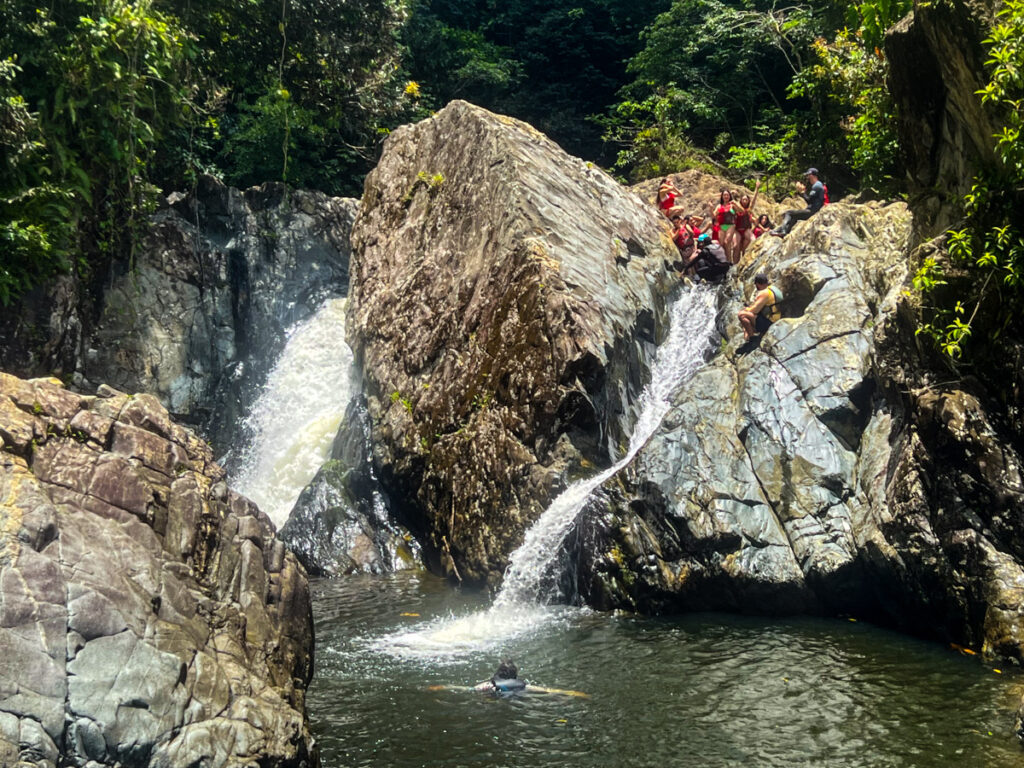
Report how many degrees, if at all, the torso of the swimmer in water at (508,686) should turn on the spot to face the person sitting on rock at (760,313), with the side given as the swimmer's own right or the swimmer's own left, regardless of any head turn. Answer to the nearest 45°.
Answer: approximately 45° to the swimmer's own right

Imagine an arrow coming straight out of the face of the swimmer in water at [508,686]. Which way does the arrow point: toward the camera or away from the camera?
away from the camera

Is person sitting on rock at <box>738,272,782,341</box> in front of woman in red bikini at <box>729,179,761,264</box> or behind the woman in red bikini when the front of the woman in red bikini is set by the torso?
in front

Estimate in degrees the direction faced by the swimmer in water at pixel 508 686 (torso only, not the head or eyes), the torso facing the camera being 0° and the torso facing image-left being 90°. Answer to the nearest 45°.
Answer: approximately 180°

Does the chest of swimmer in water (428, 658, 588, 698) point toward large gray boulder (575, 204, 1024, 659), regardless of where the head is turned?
no

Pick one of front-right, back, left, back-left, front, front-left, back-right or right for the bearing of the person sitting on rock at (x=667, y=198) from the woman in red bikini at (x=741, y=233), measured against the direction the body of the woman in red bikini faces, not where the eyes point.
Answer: back-right

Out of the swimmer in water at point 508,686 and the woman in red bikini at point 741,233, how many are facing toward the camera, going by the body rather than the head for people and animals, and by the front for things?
1

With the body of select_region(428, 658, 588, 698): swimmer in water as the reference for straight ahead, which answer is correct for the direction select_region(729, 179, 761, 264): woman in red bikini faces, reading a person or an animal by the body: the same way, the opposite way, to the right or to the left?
the opposite way

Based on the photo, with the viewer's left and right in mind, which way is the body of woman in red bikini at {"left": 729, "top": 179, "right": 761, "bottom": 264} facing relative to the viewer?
facing the viewer

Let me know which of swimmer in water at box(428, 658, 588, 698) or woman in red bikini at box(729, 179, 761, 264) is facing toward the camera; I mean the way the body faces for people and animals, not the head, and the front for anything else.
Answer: the woman in red bikini

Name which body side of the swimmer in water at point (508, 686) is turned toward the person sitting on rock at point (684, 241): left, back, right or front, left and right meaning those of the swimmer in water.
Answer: front

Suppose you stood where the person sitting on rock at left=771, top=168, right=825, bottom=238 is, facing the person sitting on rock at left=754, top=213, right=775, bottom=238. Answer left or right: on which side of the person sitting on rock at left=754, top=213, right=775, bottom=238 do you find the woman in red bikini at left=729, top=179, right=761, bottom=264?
left

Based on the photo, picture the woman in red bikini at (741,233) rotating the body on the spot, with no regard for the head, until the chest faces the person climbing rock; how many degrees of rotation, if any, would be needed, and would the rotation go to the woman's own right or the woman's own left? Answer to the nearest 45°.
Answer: approximately 45° to the woman's own right

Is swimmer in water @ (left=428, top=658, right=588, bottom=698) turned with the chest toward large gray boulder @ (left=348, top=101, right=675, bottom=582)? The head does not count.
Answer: yes

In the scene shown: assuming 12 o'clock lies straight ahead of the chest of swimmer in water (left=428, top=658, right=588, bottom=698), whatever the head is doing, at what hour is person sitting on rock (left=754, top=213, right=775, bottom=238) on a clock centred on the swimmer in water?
The person sitting on rock is roughly at 1 o'clock from the swimmer in water.
